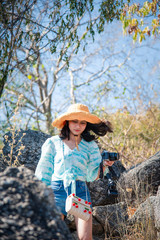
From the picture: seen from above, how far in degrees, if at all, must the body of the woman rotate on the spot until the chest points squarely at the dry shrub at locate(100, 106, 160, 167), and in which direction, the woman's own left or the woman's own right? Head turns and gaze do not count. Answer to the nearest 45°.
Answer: approximately 180°

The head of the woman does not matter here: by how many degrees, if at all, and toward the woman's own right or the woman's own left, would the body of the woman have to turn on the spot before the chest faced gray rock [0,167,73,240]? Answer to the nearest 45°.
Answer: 0° — they already face it

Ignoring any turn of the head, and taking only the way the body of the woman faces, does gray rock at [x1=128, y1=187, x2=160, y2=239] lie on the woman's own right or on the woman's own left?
on the woman's own left

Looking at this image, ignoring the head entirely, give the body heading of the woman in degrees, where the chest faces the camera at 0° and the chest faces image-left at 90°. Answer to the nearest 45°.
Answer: approximately 0°
